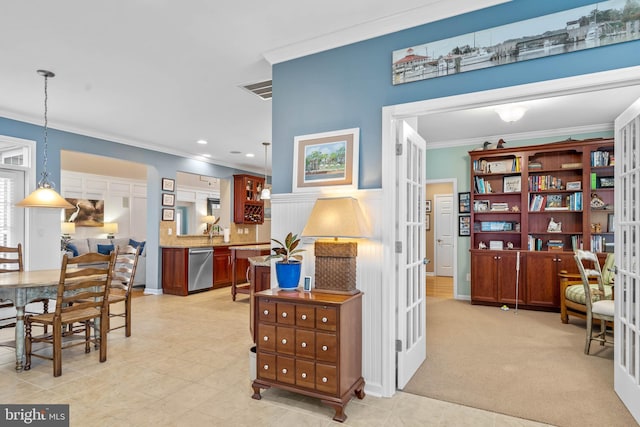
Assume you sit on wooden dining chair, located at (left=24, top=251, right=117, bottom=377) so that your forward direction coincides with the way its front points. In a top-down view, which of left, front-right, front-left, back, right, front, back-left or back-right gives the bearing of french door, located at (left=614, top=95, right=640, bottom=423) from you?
back

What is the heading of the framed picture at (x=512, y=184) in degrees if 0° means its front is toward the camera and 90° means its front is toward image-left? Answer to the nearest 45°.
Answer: approximately 0°

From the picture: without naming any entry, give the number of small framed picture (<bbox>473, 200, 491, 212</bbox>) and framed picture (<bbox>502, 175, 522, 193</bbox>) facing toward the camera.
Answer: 2

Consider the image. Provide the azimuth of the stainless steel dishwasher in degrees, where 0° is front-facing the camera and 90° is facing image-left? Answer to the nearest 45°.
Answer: approximately 315°

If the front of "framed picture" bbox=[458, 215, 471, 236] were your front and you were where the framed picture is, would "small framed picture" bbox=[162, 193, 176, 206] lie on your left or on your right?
on your right

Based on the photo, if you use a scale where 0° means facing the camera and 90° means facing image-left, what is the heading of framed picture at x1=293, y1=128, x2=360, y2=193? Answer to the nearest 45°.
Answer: approximately 45°

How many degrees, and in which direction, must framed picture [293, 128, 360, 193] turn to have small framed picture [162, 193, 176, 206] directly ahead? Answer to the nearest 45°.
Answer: approximately 90° to its right

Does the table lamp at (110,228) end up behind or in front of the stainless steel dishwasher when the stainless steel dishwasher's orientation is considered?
behind

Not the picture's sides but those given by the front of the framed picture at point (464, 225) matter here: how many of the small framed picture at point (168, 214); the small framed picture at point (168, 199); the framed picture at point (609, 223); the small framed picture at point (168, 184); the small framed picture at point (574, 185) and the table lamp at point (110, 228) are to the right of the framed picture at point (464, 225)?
4

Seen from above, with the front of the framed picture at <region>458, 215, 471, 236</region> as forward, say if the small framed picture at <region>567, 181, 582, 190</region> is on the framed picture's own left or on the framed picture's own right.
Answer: on the framed picture's own left
